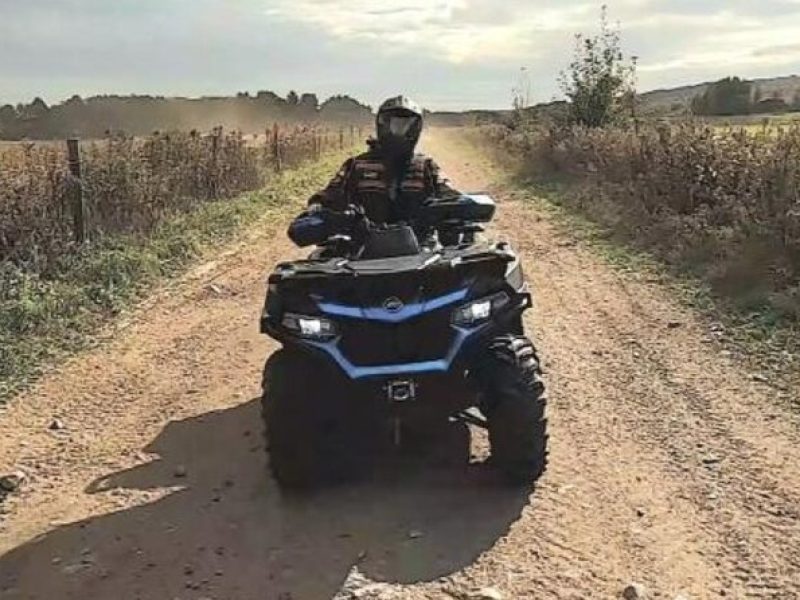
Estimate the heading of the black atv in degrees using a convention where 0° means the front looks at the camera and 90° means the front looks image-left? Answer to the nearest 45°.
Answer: approximately 0°

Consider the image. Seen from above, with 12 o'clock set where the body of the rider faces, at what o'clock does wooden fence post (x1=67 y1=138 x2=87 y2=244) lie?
The wooden fence post is roughly at 5 o'clock from the rider.

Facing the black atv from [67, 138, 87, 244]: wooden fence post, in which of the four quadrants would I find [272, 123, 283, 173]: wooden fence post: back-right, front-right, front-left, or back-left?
back-left

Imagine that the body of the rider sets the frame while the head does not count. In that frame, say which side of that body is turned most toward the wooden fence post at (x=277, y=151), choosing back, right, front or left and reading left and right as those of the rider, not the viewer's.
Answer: back

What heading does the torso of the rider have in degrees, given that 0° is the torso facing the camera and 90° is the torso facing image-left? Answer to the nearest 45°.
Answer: approximately 0°

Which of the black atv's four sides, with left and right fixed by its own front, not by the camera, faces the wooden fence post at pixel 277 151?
back
